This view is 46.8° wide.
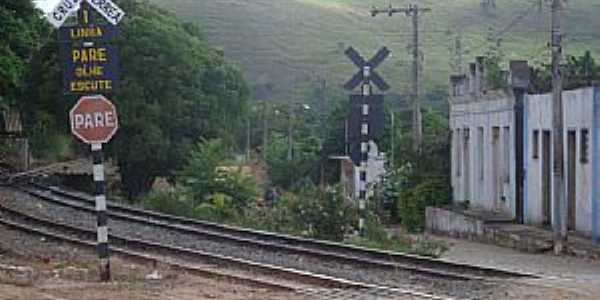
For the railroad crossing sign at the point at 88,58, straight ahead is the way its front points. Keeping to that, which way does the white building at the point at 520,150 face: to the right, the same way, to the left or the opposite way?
to the right

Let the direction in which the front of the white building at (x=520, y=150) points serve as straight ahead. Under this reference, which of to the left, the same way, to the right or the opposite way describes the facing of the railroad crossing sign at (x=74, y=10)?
to the left

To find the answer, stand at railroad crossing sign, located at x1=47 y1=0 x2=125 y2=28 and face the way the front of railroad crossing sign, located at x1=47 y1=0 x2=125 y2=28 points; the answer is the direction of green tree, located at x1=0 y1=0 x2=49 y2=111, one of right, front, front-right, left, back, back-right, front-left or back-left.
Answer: back
